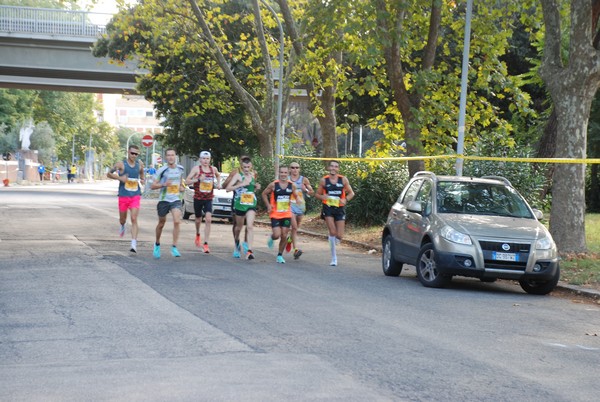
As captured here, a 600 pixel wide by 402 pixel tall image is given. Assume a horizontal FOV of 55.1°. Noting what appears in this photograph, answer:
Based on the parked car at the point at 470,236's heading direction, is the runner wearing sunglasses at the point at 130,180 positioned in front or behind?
behind

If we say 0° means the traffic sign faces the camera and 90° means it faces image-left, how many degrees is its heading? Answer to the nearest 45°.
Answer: approximately 0°

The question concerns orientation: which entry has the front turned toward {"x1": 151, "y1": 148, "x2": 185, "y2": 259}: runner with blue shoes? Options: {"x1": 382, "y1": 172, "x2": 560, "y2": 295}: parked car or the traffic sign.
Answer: the traffic sign

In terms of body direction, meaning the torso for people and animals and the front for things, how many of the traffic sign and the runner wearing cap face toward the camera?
2

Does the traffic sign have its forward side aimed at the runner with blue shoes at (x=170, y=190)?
yes

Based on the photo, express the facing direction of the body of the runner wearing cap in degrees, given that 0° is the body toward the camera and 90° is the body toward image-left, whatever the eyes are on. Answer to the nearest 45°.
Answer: approximately 0°

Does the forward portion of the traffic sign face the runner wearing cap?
yes

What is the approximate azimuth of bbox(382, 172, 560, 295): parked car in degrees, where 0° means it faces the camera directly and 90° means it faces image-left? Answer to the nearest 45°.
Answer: approximately 315°

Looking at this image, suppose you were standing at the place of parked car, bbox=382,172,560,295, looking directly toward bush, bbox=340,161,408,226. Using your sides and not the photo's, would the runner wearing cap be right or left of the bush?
left
